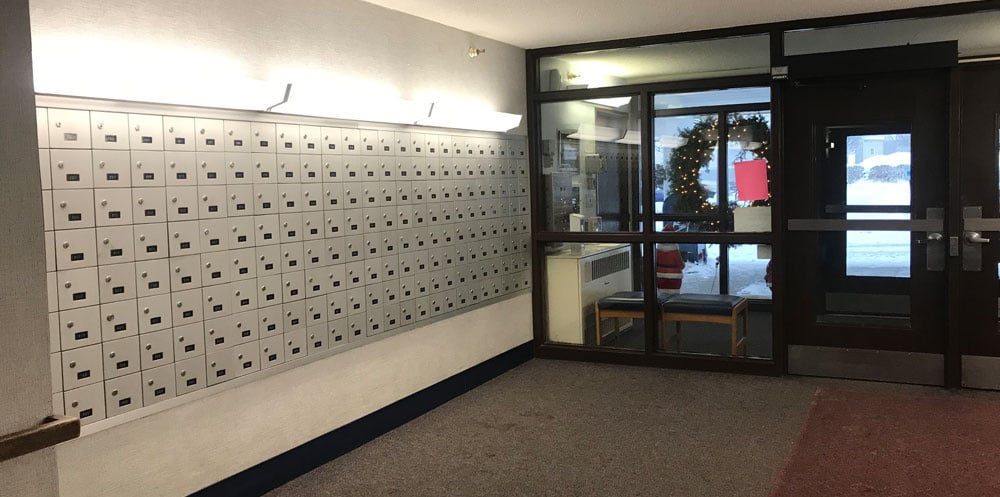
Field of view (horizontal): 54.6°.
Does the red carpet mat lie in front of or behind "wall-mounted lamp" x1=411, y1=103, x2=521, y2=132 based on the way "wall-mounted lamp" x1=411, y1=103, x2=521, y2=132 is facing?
in front

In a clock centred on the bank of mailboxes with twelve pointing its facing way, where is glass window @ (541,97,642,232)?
The glass window is roughly at 9 o'clock from the bank of mailboxes.

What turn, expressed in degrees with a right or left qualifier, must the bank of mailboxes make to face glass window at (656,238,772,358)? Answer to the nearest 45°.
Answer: approximately 90° to its left

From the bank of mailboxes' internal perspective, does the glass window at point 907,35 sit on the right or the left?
on its left

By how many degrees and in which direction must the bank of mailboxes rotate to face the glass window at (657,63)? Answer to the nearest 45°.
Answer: approximately 90° to its left

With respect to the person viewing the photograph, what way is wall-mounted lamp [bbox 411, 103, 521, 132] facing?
facing the viewer and to the right of the viewer

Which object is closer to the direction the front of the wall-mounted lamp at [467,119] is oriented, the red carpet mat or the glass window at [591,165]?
the red carpet mat

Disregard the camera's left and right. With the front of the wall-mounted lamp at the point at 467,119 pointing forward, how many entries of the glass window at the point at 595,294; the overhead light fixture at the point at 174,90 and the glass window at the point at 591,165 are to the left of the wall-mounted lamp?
2

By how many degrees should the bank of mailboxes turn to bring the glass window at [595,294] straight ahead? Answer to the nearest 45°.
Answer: approximately 90° to its left

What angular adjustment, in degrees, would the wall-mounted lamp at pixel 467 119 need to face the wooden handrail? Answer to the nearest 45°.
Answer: approximately 45° to its right

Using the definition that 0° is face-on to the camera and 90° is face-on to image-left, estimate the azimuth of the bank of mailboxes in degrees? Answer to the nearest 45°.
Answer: approximately 315°

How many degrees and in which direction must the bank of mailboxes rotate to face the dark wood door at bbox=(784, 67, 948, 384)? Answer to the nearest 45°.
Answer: approximately 45° to its left
